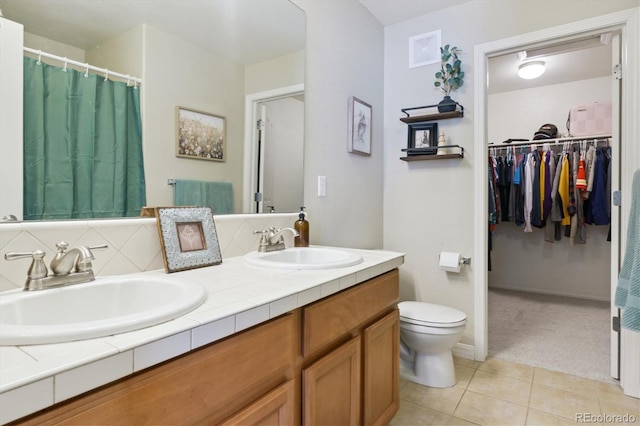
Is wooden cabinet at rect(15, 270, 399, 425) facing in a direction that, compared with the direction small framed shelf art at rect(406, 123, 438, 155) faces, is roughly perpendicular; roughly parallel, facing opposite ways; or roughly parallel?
roughly perpendicular

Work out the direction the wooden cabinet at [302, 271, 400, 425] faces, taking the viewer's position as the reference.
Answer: facing the viewer and to the right of the viewer

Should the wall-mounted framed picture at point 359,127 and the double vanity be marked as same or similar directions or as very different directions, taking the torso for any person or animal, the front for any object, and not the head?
same or similar directions

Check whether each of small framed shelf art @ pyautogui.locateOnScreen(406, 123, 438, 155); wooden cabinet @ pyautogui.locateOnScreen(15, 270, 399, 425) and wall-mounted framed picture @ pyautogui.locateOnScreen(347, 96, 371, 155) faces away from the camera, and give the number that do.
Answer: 0

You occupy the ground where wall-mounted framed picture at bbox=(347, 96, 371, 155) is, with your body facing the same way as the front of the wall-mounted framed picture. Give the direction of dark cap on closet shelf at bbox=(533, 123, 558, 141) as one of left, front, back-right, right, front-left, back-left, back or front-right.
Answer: left

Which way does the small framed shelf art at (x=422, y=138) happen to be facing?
toward the camera

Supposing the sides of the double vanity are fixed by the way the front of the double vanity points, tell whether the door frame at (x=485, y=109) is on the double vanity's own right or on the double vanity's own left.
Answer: on the double vanity's own left

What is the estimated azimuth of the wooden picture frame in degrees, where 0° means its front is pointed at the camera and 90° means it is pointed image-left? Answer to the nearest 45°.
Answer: approximately 315°

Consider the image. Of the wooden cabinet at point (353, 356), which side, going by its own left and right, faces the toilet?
left

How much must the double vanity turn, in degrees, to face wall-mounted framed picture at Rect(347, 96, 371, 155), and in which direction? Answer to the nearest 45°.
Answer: approximately 90° to its left

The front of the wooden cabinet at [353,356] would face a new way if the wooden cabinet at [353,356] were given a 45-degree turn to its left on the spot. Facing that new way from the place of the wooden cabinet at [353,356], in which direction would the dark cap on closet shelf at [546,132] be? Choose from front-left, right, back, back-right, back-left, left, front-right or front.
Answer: front-left

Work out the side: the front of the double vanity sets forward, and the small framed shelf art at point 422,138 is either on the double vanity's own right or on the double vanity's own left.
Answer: on the double vanity's own left

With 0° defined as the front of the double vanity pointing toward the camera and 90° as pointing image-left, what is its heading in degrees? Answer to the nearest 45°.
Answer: approximately 315°

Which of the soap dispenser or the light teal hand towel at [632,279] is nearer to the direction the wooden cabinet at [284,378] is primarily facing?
the light teal hand towel
